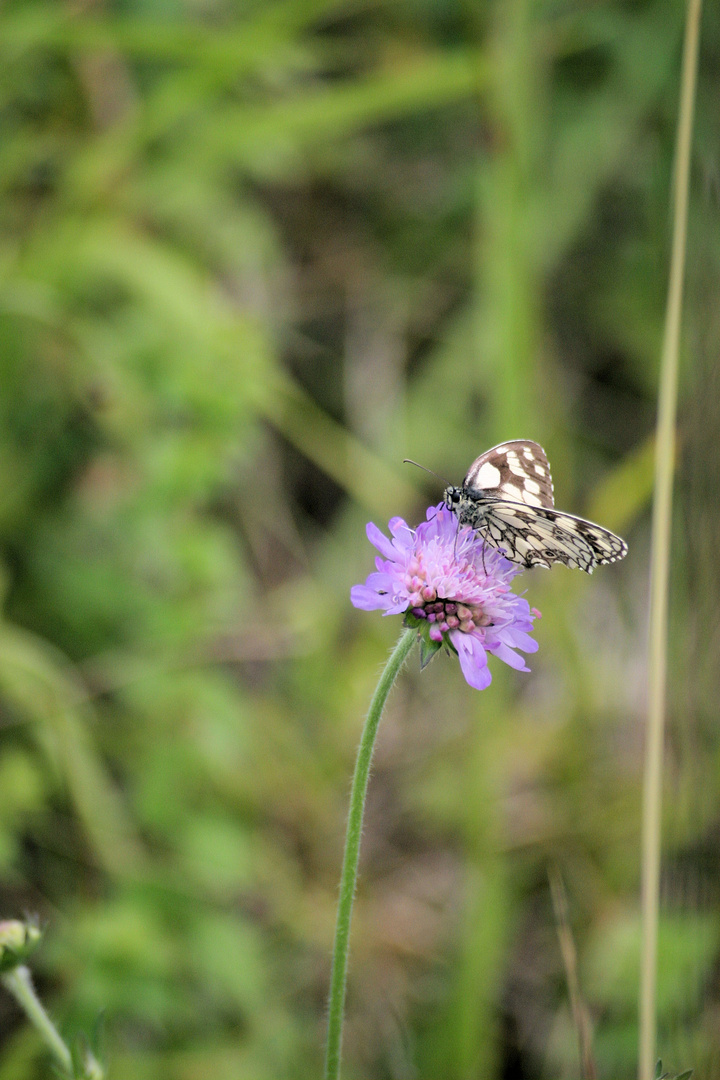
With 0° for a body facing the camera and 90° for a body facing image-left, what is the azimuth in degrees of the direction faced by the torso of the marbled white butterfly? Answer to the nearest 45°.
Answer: approximately 90°
